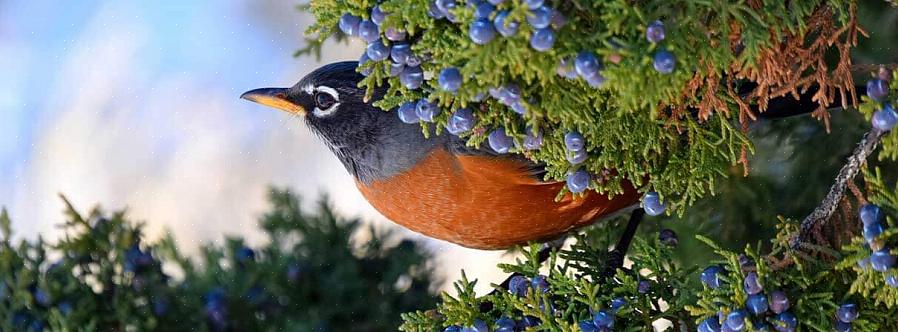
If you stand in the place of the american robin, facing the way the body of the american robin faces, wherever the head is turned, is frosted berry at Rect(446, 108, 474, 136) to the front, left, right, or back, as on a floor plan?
left

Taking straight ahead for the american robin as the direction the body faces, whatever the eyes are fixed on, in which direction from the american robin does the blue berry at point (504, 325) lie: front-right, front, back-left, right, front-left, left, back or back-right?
left

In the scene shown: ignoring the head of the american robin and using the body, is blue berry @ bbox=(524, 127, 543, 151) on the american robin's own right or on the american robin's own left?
on the american robin's own left

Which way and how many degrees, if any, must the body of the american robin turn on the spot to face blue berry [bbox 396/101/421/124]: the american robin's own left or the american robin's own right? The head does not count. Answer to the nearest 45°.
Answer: approximately 90° to the american robin's own left

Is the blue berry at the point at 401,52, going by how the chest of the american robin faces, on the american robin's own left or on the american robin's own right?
on the american robin's own left

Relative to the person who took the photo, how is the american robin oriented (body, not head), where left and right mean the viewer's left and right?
facing to the left of the viewer

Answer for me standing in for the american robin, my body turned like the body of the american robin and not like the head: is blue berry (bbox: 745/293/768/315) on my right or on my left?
on my left

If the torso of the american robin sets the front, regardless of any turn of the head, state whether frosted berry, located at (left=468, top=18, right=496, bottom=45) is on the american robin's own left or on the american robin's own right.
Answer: on the american robin's own left
